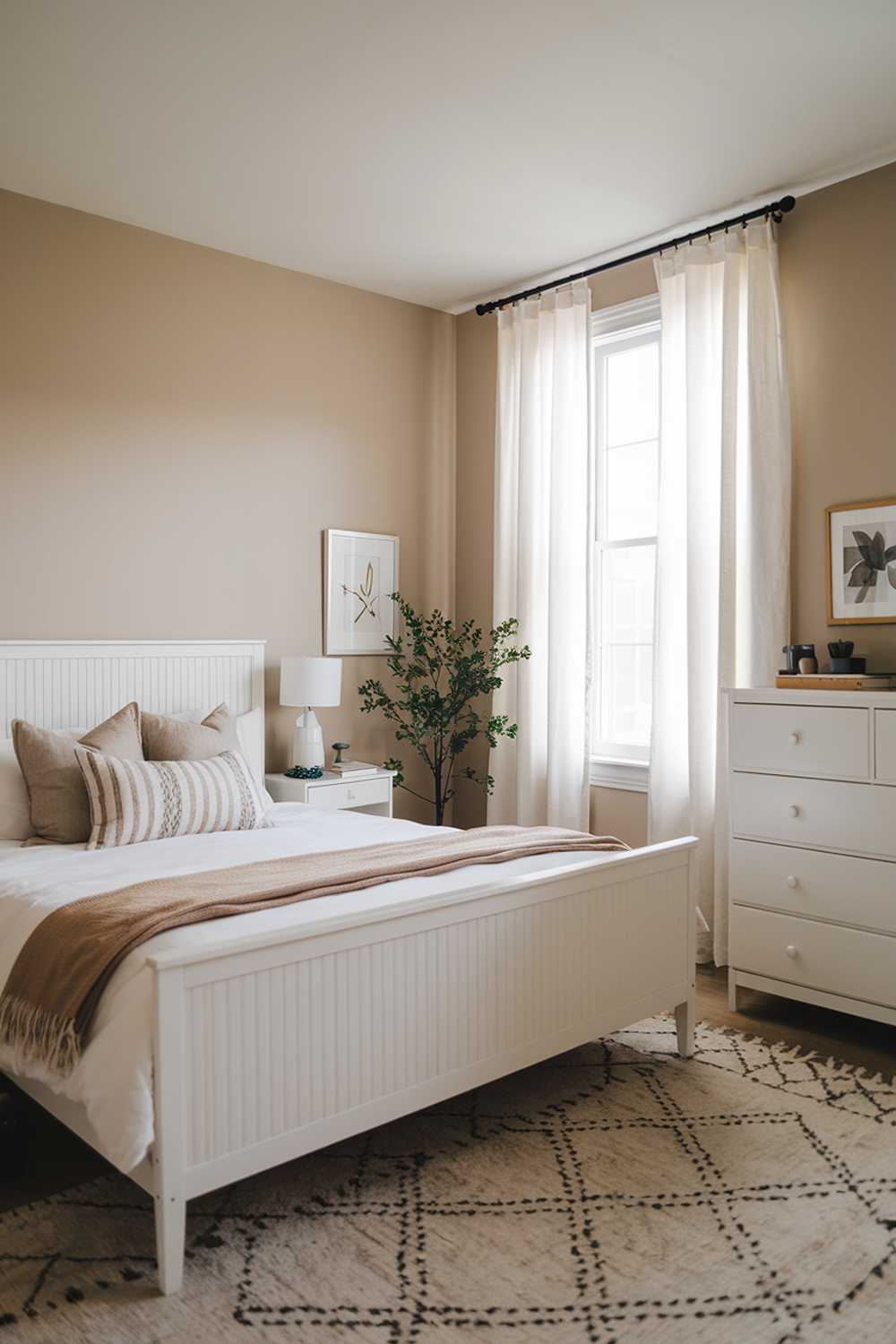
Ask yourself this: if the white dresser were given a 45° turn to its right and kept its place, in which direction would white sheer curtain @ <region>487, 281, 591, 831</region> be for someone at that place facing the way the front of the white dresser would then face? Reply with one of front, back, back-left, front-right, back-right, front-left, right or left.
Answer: front-right

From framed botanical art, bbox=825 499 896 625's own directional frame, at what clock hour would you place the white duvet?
The white duvet is roughly at 12 o'clock from the framed botanical art.

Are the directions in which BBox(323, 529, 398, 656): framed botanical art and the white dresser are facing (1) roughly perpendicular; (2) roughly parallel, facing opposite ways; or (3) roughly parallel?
roughly perpendicular

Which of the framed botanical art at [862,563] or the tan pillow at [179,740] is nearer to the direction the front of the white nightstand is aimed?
the framed botanical art

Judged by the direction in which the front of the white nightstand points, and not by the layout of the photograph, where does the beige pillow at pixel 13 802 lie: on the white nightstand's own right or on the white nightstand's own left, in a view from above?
on the white nightstand's own right

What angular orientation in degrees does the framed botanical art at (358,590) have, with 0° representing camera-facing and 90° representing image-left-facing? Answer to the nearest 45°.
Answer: approximately 315°

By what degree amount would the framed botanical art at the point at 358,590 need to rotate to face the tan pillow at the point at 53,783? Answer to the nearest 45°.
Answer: approximately 90° to its right

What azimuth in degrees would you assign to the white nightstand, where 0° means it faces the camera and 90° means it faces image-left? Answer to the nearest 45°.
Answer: approximately 315°

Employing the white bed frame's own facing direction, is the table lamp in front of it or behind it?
behind

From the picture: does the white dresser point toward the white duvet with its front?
yes

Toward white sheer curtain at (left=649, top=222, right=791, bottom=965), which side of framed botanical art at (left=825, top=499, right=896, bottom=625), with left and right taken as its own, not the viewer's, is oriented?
right

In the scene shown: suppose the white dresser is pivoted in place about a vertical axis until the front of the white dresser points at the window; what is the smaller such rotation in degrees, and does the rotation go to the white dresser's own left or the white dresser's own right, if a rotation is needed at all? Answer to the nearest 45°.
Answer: approximately 90° to the white dresser's own right

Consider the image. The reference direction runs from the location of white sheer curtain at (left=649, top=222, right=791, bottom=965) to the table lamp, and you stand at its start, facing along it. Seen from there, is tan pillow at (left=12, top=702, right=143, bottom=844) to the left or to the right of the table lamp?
left
